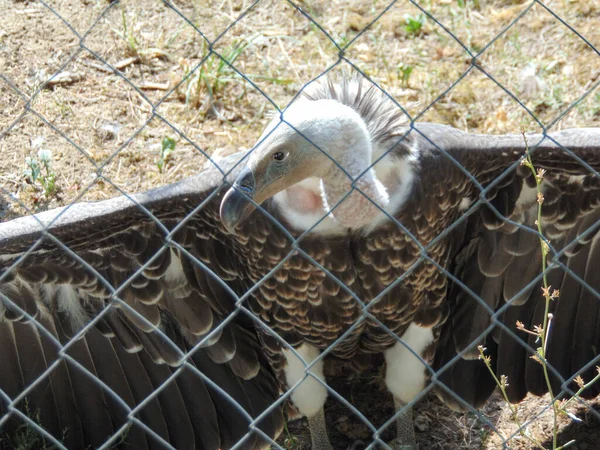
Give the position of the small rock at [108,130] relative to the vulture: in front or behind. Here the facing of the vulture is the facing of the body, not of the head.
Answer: behind

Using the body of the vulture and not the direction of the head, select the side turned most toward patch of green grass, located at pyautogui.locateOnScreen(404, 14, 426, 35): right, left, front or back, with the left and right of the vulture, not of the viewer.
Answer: back

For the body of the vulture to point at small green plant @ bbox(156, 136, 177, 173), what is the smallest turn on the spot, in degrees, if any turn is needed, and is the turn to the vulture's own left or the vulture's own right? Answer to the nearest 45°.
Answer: approximately 135° to the vulture's own right

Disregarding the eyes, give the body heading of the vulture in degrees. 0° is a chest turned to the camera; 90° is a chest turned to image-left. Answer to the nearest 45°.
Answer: approximately 0°

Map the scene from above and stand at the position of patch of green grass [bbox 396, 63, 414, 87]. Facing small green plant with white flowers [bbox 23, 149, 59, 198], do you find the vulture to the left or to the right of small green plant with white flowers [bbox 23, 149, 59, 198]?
left

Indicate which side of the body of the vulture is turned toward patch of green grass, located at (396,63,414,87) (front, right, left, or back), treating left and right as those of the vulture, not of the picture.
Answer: back

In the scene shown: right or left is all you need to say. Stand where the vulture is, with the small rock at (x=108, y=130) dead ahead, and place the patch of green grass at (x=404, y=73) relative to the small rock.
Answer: right

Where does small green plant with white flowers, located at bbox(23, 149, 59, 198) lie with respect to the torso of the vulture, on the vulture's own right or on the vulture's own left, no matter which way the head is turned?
on the vulture's own right
